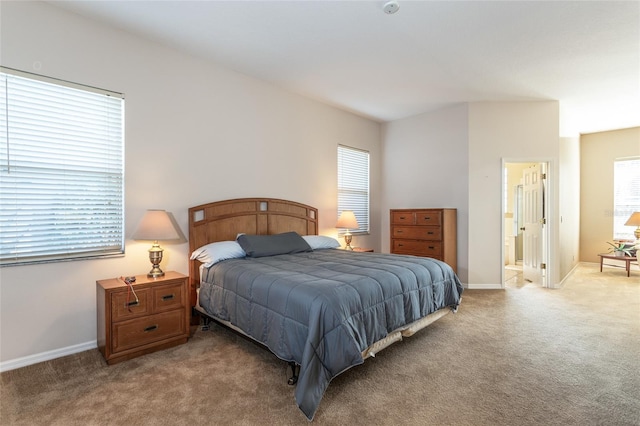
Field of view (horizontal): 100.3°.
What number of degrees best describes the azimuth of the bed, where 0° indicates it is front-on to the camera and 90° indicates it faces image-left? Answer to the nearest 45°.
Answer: approximately 315°

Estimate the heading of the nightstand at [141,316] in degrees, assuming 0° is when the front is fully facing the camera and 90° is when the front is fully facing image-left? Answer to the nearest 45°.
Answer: approximately 315°

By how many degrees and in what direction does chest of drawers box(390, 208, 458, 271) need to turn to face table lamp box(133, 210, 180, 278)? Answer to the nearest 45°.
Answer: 0° — it already faces it

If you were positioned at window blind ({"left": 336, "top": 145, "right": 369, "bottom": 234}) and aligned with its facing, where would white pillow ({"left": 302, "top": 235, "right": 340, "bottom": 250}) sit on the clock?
The white pillow is roughly at 2 o'clock from the window blind.
